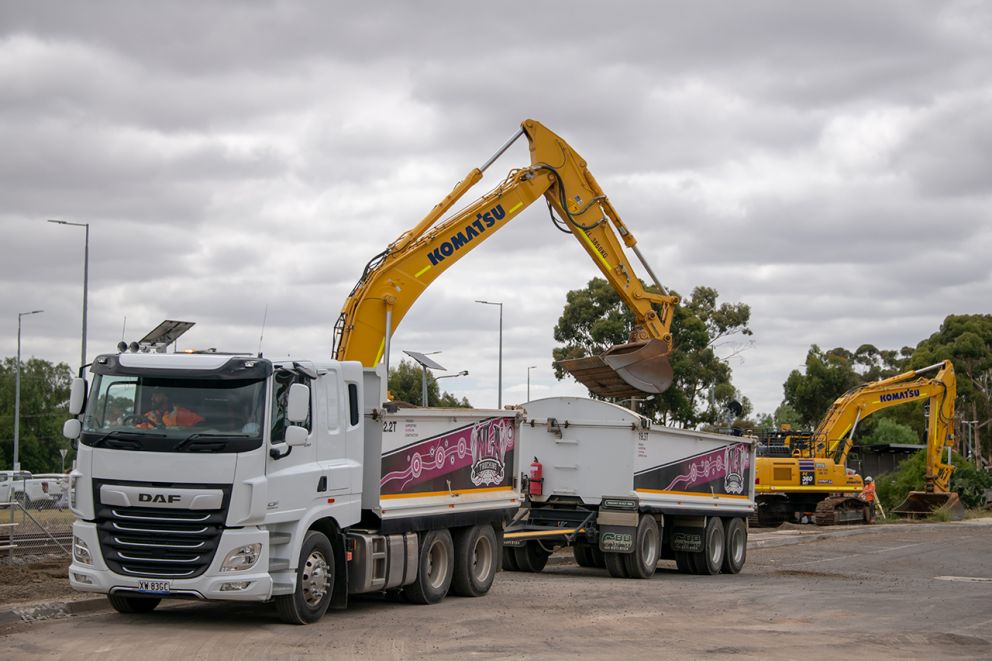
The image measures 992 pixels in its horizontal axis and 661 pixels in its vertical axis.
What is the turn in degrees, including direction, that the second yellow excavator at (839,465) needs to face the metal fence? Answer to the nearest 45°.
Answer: approximately 135° to its right

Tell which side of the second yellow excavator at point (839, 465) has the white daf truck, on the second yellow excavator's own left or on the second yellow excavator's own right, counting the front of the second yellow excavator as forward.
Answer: on the second yellow excavator's own right

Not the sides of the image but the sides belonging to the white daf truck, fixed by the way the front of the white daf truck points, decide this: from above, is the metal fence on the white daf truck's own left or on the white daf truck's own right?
on the white daf truck's own right

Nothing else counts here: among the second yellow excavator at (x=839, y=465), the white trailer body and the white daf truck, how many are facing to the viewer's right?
1

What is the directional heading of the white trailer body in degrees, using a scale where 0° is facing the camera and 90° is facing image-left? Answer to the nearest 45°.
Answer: approximately 45°

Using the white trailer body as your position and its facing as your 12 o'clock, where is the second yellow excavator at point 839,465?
The second yellow excavator is roughly at 5 o'clock from the white trailer body.

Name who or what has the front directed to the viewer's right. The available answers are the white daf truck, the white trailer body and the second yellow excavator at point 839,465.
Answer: the second yellow excavator

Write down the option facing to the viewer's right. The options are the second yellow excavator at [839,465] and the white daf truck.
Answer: the second yellow excavator

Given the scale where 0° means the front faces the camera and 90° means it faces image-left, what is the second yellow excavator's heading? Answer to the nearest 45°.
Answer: approximately 270°

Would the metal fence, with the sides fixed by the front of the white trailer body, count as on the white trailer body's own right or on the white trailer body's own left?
on the white trailer body's own right

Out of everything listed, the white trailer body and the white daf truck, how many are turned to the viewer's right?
0

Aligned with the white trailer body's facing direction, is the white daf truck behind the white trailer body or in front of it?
in front

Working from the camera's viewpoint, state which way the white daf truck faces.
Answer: facing the viewer and to the left of the viewer
